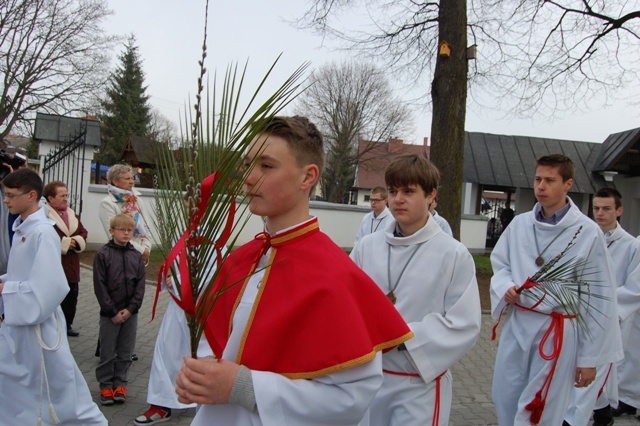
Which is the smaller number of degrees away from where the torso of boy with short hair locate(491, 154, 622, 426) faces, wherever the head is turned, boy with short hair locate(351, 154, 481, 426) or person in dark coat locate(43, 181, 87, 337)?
the boy with short hair

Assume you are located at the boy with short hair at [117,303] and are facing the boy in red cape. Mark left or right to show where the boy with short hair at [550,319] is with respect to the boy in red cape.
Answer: left

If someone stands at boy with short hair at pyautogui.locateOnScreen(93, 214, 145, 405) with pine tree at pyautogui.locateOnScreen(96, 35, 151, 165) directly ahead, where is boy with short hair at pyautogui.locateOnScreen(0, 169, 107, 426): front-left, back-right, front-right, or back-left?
back-left

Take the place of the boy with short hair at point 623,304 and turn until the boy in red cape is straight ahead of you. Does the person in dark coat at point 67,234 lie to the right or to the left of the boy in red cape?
right

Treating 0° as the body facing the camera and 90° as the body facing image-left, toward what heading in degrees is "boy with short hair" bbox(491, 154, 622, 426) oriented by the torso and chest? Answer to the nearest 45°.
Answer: approximately 45°

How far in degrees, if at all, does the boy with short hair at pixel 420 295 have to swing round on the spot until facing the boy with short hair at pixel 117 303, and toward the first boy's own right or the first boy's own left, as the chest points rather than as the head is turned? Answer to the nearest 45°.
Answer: approximately 90° to the first boy's own right

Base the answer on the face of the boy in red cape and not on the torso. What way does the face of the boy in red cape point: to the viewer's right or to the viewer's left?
to the viewer's left
